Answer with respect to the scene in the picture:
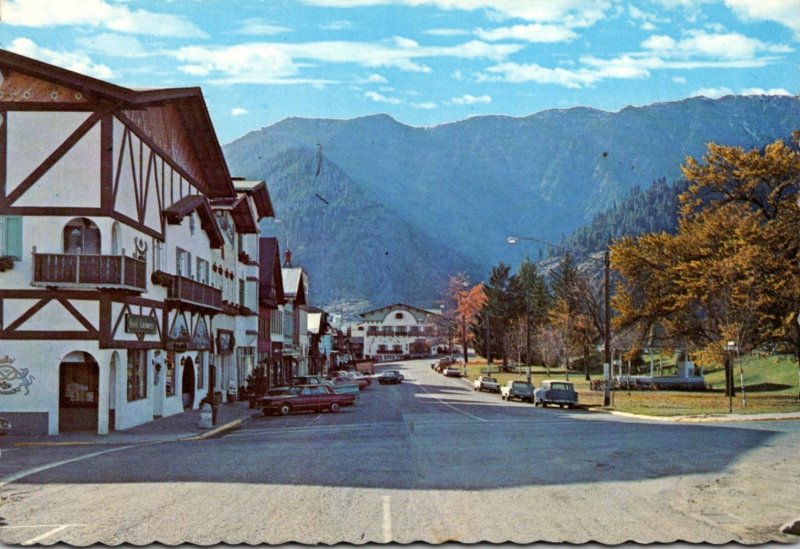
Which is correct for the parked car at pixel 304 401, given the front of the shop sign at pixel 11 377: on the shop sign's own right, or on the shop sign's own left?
on the shop sign's own left

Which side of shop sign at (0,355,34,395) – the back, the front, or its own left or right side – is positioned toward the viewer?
front

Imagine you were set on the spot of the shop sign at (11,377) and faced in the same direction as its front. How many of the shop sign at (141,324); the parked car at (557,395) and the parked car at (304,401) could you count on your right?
0

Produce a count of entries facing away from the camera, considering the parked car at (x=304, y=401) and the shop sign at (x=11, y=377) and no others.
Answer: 0

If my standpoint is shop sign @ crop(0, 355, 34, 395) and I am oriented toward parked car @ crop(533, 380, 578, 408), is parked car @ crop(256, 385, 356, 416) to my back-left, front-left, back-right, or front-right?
front-left

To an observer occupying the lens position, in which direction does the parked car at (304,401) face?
facing the viewer and to the left of the viewer

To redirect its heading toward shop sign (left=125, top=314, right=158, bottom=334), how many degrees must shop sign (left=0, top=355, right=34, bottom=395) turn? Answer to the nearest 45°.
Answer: approximately 135° to its left

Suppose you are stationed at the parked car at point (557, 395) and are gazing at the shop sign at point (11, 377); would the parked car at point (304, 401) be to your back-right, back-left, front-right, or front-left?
front-right

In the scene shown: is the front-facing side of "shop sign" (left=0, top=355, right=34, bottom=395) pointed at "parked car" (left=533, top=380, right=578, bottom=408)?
no
